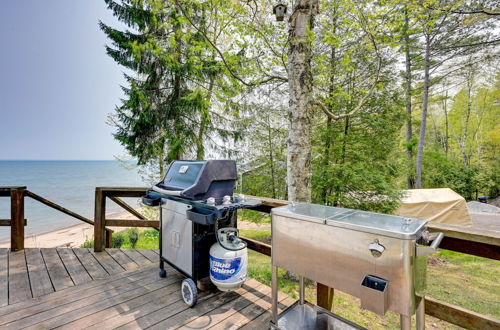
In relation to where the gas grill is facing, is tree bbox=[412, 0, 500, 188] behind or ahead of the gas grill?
behind

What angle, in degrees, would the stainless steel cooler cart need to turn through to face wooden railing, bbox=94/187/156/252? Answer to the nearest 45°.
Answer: approximately 45° to its right

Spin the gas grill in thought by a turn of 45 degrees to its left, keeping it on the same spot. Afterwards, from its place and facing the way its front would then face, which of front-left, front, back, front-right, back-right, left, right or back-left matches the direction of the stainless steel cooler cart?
front-left

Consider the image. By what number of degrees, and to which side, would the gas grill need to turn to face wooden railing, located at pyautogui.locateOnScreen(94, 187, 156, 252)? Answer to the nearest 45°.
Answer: approximately 90° to its right

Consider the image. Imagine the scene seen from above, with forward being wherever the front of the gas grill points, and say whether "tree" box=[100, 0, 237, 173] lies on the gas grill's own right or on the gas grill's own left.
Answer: on the gas grill's own right

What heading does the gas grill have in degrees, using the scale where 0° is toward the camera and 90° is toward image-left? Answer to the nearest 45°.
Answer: approximately 45°

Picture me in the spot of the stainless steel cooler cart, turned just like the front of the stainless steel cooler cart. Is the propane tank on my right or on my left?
on my right

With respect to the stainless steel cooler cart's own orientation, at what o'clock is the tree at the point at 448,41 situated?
The tree is roughly at 5 o'clock from the stainless steel cooler cart.

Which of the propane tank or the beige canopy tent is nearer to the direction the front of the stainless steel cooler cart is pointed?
the propane tank
